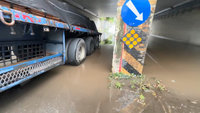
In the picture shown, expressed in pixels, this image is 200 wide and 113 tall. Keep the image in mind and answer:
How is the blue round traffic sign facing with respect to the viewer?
toward the camera

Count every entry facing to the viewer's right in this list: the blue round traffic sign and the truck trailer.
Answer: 0

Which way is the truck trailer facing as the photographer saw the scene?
facing the viewer and to the left of the viewer
